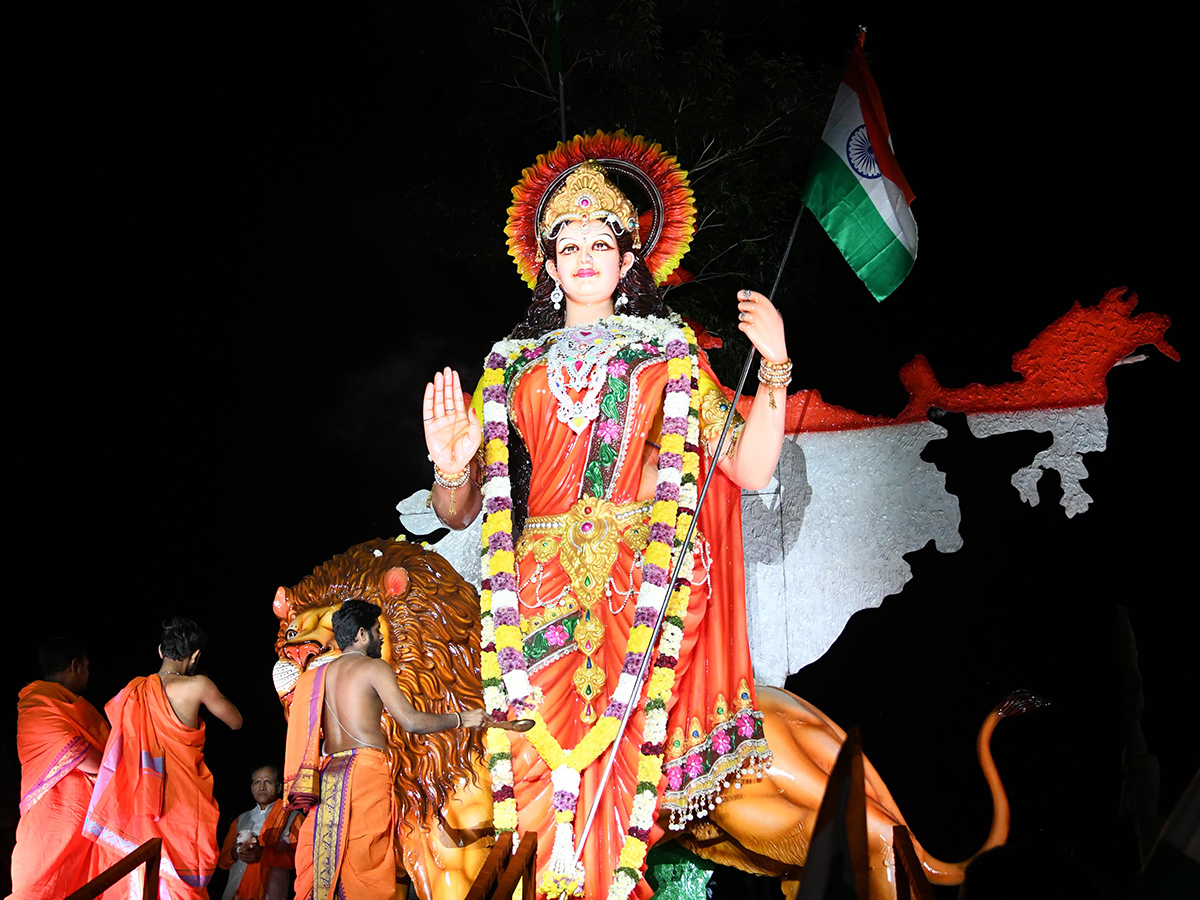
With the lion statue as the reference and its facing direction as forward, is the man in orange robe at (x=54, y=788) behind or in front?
in front

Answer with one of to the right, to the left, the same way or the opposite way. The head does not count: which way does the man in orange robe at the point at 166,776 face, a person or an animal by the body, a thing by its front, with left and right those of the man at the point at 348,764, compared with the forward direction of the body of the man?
the same way

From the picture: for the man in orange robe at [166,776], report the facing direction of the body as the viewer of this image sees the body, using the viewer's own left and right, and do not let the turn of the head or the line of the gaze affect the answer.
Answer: facing away from the viewer and to the right of the viewer

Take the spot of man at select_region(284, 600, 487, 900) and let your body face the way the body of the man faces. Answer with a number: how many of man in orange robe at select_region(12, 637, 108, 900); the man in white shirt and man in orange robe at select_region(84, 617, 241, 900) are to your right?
0

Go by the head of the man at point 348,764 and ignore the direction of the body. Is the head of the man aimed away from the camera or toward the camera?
away from the camera

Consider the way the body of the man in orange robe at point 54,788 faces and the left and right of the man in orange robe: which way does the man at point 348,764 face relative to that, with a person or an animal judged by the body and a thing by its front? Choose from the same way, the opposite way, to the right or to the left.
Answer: the same way

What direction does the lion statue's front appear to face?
to the viewer's left

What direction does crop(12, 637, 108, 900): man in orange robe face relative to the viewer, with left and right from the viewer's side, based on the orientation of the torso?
facing away from the viewer and to the right of the viewer

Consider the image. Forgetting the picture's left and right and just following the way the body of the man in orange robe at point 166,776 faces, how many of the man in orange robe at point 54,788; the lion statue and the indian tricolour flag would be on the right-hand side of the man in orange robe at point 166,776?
2

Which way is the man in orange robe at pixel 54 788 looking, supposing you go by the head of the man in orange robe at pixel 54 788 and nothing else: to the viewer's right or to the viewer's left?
to the viewer's right

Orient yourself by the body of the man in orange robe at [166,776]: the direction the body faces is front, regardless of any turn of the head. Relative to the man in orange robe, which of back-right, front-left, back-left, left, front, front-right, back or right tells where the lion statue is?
right

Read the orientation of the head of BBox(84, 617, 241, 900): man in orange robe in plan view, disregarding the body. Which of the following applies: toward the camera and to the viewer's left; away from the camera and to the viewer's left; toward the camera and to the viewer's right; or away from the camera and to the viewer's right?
away from the camera and to the viewer's right

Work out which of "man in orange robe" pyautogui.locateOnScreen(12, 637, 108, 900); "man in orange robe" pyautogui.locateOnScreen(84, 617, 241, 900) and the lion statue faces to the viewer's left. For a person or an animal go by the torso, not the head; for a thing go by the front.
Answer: the lion statue
